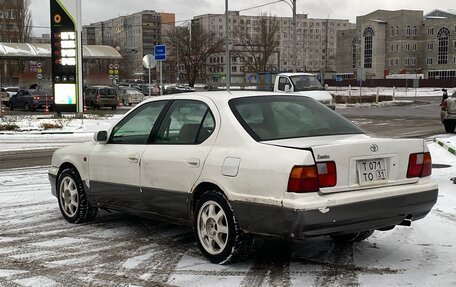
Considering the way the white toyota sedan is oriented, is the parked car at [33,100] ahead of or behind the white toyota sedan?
ahead

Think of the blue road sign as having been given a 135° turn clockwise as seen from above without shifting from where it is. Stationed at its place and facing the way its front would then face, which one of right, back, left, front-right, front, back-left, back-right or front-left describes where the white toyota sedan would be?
back-left

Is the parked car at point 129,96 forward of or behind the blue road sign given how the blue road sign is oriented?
behind

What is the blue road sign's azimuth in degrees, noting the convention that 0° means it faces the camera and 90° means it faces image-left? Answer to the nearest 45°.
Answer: approximately 0°

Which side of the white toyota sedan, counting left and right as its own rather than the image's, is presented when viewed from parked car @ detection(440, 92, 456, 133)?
right

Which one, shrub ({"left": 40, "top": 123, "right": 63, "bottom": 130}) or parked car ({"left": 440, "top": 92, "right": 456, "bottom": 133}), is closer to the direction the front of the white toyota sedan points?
the shrub

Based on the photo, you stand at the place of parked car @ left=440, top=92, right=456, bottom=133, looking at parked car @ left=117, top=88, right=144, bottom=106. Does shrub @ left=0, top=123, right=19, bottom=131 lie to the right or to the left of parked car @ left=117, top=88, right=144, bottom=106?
left

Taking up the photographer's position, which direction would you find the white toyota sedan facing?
facing away from the viewer and to the left of the viewer
